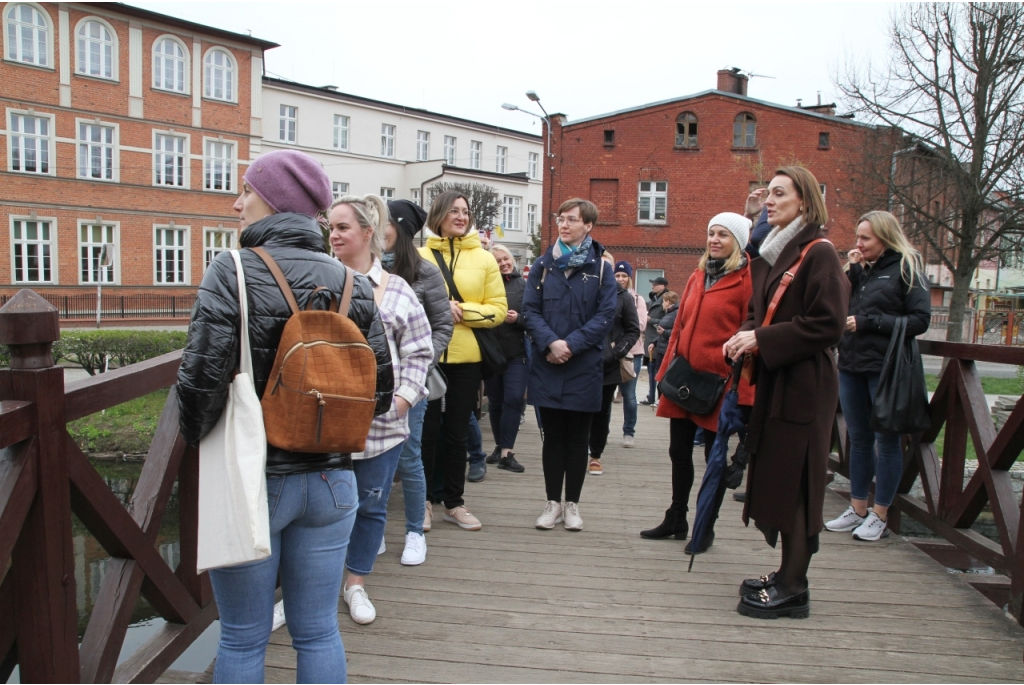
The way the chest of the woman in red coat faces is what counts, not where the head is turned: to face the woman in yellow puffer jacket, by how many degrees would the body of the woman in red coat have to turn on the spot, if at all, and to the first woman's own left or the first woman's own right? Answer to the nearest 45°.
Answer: approximately 45° to the first woman's own right

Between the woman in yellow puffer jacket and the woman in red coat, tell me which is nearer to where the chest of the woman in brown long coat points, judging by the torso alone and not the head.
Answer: the woman in yellow puffer jacket

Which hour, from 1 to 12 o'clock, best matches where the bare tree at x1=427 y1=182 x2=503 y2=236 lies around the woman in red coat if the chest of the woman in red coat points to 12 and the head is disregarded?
The bare tree is roughly at 4 o'clock from the woman in red coat.

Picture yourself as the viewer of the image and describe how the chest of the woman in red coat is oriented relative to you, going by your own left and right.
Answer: facing the viewer and to the left of the viewer

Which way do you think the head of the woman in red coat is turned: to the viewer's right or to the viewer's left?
to the viewer's left

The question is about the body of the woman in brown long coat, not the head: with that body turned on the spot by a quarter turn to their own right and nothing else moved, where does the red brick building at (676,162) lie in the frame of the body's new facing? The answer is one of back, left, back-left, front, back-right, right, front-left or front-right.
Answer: front

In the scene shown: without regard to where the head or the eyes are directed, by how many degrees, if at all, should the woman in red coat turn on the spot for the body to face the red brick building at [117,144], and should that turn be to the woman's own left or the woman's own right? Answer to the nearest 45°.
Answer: approximately 90° to the woman's own right

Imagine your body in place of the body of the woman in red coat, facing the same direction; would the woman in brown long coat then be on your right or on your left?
on your left

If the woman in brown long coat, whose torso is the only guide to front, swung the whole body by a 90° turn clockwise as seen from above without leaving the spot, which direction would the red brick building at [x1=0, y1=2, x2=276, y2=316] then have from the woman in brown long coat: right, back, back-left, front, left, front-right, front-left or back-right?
front-left

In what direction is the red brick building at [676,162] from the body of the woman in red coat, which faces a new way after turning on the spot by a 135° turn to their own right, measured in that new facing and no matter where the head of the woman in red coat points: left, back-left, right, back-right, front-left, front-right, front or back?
front

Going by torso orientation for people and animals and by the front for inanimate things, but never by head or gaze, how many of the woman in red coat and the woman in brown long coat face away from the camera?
0

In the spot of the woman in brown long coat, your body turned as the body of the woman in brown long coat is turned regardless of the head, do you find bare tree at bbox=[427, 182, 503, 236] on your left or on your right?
on your right

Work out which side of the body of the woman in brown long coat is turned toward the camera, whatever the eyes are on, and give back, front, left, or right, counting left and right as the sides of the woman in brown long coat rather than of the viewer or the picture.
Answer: left

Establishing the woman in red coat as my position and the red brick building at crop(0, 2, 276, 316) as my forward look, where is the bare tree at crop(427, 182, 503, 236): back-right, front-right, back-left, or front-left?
front-right

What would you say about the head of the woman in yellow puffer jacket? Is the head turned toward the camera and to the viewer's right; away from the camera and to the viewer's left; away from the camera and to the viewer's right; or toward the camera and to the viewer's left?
toward the camera and to the viewer's right
